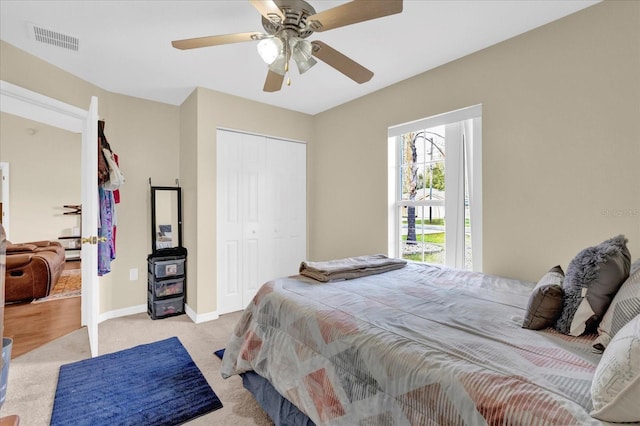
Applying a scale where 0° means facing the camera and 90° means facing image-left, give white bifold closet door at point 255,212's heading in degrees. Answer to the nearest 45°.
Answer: approximately 315°

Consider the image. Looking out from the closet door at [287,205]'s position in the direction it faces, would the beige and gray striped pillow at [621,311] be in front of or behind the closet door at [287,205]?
in front

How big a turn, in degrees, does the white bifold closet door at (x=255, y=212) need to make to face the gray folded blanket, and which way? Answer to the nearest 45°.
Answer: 0° — it already faces it

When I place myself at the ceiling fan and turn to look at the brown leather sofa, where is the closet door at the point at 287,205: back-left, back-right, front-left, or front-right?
front-right

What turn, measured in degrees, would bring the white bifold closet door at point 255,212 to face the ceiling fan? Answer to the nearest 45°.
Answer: approximately 45° to its right

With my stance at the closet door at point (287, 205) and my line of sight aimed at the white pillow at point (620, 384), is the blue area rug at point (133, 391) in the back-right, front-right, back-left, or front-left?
front-right

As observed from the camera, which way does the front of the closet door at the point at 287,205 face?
facing the viewer and to the right of the viewer

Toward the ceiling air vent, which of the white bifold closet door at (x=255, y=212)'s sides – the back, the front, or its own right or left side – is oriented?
right

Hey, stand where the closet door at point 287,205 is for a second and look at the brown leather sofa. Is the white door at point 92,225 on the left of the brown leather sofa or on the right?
left

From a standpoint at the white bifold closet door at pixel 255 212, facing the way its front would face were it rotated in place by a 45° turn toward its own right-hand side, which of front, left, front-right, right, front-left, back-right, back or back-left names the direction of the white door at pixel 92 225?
front-right
